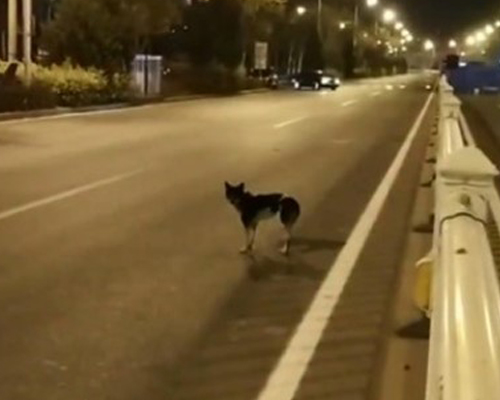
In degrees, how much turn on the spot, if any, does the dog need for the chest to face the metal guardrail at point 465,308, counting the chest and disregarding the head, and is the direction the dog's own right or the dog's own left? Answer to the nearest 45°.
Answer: approximately 90° to the dog's own left

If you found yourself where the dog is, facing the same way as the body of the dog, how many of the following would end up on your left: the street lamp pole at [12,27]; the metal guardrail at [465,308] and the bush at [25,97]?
1

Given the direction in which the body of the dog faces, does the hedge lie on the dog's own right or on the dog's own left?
on the dog's own right

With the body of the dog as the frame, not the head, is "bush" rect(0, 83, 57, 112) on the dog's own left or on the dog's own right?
on the dog's own right

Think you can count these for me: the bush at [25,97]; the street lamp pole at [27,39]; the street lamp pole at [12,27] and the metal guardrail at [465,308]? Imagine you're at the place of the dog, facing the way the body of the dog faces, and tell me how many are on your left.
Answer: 1

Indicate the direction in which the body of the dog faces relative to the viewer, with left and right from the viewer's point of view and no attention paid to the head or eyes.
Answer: facing to the left of the viewer
